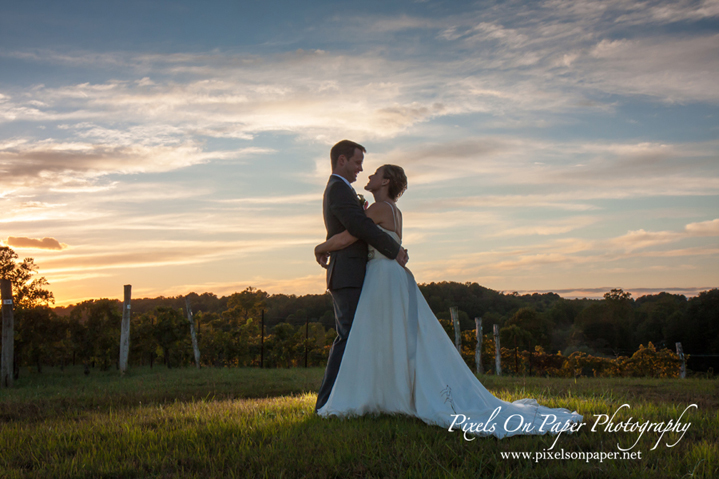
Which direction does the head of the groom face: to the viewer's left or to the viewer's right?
to the viewer's right

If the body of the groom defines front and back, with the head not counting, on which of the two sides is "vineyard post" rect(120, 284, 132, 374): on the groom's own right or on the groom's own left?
on the groom's own left

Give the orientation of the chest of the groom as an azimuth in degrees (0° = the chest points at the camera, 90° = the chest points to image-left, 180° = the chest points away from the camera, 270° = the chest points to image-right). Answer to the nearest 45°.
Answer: approximately 270°

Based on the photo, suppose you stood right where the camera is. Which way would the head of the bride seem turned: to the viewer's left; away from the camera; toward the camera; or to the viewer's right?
to the viewer's left

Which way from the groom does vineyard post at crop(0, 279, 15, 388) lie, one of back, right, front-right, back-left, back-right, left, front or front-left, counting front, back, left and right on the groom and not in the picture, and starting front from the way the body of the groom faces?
back-left

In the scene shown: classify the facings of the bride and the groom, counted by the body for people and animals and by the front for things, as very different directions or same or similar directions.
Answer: very different directions

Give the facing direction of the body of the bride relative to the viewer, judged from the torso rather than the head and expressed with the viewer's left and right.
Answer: facing to the left of the viewer

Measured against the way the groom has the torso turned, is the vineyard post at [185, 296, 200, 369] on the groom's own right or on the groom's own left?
on the groom's own left
